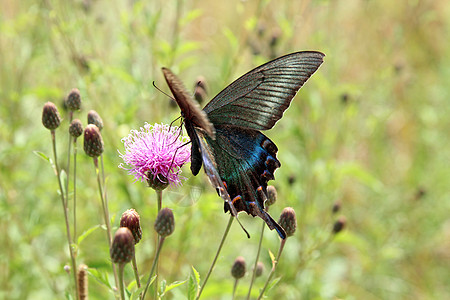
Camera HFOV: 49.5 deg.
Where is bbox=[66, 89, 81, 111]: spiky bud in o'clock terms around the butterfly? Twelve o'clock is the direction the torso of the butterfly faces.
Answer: The spiky bud is roughly at 12 o'clock from the butterfly.

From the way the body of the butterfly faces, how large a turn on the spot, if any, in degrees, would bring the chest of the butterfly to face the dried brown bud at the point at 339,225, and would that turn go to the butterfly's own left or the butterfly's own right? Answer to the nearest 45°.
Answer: approximately 135° to the butterfly's own right

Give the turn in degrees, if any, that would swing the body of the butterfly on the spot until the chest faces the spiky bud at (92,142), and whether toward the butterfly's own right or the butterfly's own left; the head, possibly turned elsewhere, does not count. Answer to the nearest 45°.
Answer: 0° — it already faces it

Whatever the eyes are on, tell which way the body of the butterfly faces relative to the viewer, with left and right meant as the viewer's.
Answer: facing to the left of the viewer

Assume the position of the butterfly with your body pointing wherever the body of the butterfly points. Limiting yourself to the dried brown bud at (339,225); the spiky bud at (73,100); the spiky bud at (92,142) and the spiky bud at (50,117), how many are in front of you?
3
